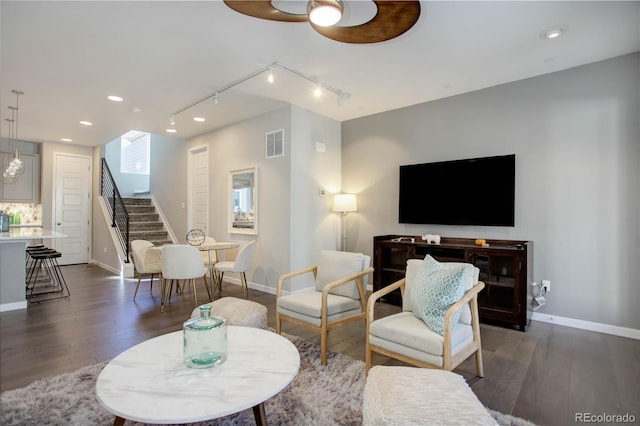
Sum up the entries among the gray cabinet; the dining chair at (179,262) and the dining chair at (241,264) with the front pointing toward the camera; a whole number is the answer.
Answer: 1

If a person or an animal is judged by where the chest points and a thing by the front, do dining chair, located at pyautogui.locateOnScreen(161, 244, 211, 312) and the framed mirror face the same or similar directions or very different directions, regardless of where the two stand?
very different directions

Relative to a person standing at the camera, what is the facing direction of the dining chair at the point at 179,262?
facing away from the viewer and to the right of the viewer

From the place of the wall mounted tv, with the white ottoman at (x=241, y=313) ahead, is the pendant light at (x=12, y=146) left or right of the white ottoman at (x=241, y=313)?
right

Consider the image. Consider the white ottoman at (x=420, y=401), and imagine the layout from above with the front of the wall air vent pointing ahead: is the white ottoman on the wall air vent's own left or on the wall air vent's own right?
on the wall air vent's own left

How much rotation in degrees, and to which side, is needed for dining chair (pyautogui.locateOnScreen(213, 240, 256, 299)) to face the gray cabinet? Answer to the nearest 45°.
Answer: approximately 45° to its right

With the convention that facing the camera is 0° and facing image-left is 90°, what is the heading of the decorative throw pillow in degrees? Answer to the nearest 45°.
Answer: approximately 45°

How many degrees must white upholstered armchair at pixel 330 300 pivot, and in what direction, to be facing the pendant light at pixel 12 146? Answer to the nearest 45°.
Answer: approximately 90° to its right

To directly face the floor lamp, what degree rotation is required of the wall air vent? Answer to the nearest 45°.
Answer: approximately 135° to its left

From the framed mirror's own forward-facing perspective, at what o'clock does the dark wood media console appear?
The dark wood media console is roughly at 9 o'clock from the framed mirror.

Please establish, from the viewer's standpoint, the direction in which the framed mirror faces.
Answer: facing the viewer and to the left of the viewer

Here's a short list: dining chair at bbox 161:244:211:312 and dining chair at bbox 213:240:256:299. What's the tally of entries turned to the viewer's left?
1

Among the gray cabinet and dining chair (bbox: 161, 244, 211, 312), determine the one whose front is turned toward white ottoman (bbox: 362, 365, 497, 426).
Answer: the gray cabinet

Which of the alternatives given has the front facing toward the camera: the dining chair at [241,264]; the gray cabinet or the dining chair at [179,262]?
the gray cabinet

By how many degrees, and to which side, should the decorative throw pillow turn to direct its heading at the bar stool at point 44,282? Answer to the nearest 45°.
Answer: approximately 45° to its right

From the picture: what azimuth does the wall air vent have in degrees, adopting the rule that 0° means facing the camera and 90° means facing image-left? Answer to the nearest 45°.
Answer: approximately 45°

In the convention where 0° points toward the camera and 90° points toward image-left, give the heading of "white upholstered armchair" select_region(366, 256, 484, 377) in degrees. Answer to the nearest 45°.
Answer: approximately 45°

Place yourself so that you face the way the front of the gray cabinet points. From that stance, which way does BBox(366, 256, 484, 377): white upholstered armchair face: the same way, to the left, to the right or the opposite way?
to the right

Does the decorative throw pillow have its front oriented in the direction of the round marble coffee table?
yes

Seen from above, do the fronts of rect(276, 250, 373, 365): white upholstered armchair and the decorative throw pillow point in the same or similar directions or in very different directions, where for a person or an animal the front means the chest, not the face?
same or similar directions

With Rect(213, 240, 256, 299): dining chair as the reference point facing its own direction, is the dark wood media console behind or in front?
behind

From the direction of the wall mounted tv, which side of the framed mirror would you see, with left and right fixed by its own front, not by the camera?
left
